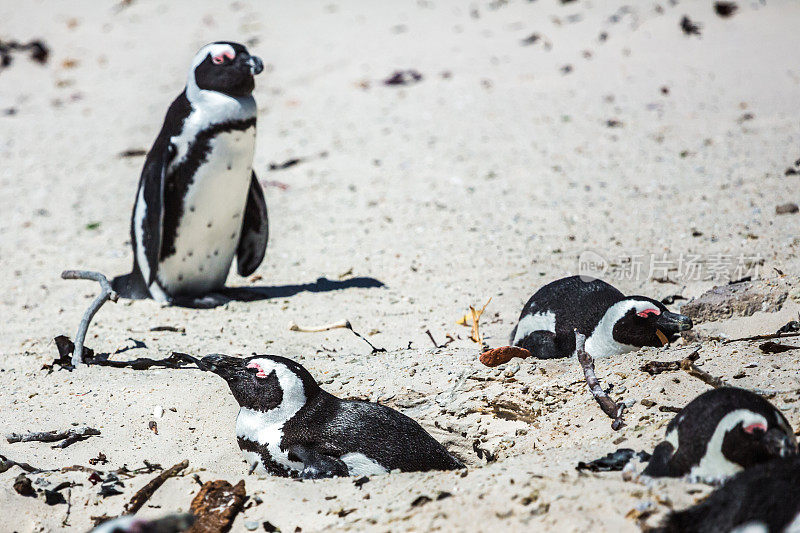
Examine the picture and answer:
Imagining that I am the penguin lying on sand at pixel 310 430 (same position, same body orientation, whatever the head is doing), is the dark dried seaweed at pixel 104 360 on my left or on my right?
on my right

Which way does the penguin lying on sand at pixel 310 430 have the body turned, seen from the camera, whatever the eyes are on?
to the viewer's left

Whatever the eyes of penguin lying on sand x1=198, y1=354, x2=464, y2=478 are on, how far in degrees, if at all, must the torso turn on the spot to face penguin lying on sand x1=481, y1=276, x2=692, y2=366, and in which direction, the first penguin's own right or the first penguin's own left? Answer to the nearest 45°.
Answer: approximately 135° to the first penguin's own right

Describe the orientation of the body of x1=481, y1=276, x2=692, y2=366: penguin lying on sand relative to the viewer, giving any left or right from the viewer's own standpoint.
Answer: facing to the right of the viewer

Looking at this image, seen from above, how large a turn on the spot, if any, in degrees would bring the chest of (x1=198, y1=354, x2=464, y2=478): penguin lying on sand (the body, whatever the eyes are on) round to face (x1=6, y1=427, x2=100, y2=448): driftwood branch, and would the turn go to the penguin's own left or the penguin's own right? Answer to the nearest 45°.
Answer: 0° — it already faces it

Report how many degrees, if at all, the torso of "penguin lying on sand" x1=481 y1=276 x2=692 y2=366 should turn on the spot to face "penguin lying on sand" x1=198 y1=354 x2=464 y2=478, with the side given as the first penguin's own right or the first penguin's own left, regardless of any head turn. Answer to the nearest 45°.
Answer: approximately 135° to the first penguin's own right

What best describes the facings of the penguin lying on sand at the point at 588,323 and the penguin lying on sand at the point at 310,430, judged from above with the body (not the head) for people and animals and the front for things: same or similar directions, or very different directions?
very different directions
